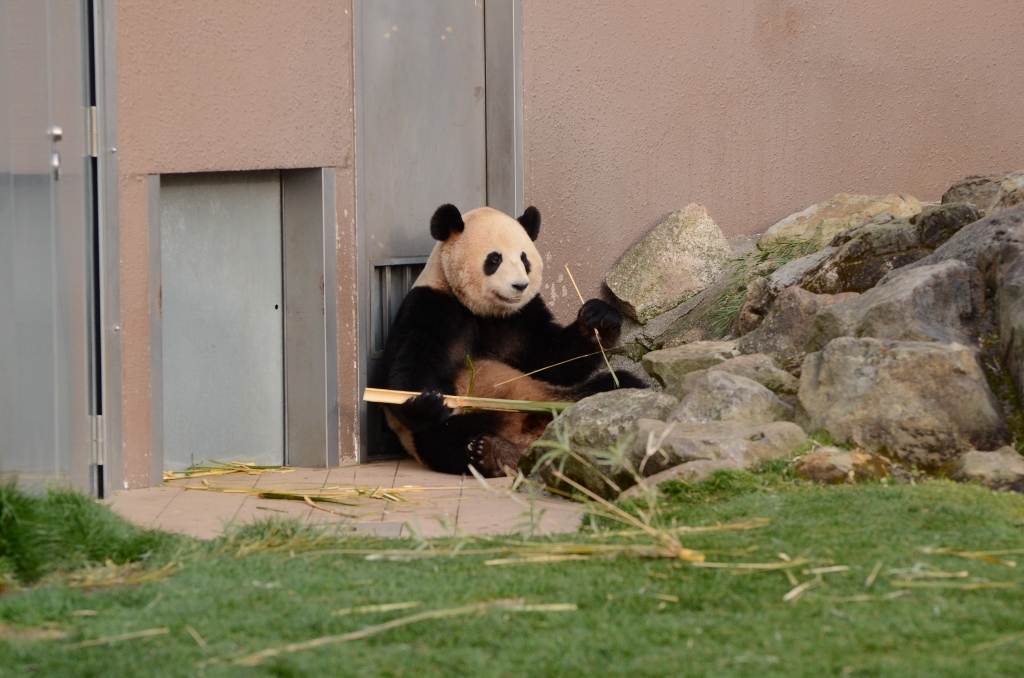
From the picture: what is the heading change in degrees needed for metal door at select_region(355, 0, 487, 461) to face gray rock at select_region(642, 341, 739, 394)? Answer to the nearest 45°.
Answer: approximately 45° to its left

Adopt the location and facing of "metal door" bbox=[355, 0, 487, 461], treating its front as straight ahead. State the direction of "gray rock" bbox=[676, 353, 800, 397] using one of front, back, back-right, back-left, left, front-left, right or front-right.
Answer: front-left

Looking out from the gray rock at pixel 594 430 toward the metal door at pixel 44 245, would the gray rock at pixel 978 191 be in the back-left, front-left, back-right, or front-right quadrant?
back-right

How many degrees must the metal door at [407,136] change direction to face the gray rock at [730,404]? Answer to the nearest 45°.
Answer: approximately 45° to its left

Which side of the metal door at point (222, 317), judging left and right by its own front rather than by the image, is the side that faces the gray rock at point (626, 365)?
left

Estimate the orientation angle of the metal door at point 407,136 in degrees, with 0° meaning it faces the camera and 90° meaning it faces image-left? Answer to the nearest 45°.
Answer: approximately 0°

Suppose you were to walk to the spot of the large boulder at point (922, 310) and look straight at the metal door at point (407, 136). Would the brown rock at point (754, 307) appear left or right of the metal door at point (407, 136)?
right

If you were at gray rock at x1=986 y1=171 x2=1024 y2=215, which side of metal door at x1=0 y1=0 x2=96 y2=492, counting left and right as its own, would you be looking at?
left

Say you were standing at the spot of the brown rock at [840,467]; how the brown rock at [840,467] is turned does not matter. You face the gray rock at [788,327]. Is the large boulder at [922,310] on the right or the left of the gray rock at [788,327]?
right

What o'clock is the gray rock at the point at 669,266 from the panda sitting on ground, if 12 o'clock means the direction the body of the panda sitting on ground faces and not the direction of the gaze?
The gray rock is roughly at 9 o'clock from the panda sitting on ground.

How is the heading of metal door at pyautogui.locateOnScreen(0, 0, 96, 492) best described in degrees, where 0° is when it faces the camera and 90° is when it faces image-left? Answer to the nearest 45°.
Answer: approximately 0°
